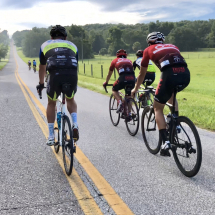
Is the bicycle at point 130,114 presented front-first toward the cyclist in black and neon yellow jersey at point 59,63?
no

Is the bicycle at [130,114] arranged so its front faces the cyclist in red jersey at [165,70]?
no

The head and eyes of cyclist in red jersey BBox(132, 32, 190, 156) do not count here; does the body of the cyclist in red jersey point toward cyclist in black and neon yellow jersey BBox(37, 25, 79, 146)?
no

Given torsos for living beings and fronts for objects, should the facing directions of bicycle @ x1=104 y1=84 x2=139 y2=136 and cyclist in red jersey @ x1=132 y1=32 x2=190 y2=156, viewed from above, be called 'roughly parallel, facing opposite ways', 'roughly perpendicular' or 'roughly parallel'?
roughly parallel

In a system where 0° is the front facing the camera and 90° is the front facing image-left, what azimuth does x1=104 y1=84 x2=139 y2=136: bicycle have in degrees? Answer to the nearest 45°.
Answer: approximately 135°

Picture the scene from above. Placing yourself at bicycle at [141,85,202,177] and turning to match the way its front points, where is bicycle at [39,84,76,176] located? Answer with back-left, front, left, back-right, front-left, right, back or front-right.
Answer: front-left

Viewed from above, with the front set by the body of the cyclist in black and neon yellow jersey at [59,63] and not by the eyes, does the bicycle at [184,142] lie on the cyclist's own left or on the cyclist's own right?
on the cyclist's own right

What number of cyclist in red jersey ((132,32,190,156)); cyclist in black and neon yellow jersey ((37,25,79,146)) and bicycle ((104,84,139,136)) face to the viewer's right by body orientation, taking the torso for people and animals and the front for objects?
0

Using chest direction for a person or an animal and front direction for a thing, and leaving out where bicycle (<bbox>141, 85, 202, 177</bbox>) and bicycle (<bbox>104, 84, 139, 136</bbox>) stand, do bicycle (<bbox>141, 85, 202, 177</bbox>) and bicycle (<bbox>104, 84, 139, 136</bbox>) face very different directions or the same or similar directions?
same or similar directions

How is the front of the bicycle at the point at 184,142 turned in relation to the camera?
facing away from the viewer and to the left of the viewer

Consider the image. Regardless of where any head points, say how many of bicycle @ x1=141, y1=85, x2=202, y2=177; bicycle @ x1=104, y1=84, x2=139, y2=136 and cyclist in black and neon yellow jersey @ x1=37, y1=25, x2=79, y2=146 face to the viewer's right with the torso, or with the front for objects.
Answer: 0

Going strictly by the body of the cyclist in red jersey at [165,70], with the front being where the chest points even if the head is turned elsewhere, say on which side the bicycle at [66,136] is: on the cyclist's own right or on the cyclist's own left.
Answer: on the cyclist's own left

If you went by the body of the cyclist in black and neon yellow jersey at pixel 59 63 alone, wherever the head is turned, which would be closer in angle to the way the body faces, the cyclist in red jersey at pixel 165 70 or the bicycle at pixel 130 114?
the bicycle

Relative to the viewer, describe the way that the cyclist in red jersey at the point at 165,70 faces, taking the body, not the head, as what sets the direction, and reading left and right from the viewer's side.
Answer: facing away from the viewer and to the left of the viewer

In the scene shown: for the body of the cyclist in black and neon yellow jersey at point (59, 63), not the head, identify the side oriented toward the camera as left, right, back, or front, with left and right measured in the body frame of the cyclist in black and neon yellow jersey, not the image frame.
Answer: back

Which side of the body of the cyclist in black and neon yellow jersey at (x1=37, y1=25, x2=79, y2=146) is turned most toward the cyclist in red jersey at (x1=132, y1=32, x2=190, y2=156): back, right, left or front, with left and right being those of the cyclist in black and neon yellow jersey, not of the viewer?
right
